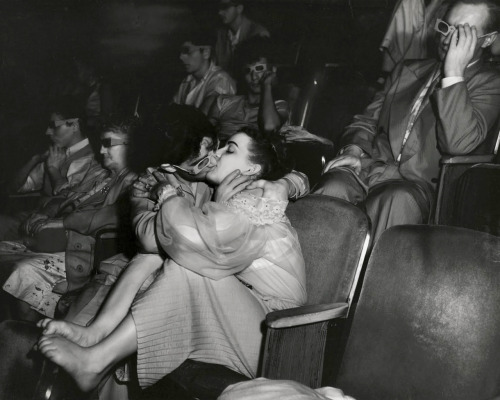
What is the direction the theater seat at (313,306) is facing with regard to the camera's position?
facing the viewer and to the left of the viewer

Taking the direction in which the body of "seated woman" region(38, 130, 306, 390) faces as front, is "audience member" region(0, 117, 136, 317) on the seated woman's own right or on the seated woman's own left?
on the seated woman's own right

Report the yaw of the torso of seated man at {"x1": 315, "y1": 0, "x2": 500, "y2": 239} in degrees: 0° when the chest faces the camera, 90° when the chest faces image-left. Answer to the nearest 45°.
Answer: approximately 45°

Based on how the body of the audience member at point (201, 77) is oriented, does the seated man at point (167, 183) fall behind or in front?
in front

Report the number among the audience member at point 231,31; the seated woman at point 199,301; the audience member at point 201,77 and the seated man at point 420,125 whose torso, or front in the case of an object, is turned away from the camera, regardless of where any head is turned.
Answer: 0

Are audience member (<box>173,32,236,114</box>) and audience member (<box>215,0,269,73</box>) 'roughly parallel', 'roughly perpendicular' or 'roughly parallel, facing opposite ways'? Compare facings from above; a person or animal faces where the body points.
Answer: roughly parallel

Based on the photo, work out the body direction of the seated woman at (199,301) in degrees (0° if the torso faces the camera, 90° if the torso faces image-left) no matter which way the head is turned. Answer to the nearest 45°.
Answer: approximately 90°

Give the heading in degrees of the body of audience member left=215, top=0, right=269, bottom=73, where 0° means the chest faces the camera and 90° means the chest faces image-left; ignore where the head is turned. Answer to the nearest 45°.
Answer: approximately 45°

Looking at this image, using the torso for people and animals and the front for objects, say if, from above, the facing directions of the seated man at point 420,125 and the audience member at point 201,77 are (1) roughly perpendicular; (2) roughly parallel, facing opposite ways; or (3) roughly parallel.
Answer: roughly parallel

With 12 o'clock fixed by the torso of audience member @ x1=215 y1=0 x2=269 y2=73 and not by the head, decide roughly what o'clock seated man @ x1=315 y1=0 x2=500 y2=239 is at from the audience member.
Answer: The seated man is roughly at 9 o'clock from the audience member.

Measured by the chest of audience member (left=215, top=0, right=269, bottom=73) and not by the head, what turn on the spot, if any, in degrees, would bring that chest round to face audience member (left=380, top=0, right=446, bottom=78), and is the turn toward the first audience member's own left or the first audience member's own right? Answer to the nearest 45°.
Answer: approximately 90° to the first audience member's own left

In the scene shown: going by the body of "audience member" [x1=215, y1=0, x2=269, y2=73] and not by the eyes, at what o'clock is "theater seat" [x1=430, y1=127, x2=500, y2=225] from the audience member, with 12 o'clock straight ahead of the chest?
The theater seat is roughly at 9 o'clock from the audience member.

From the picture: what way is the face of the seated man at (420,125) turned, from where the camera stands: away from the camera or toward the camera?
toward the camera
